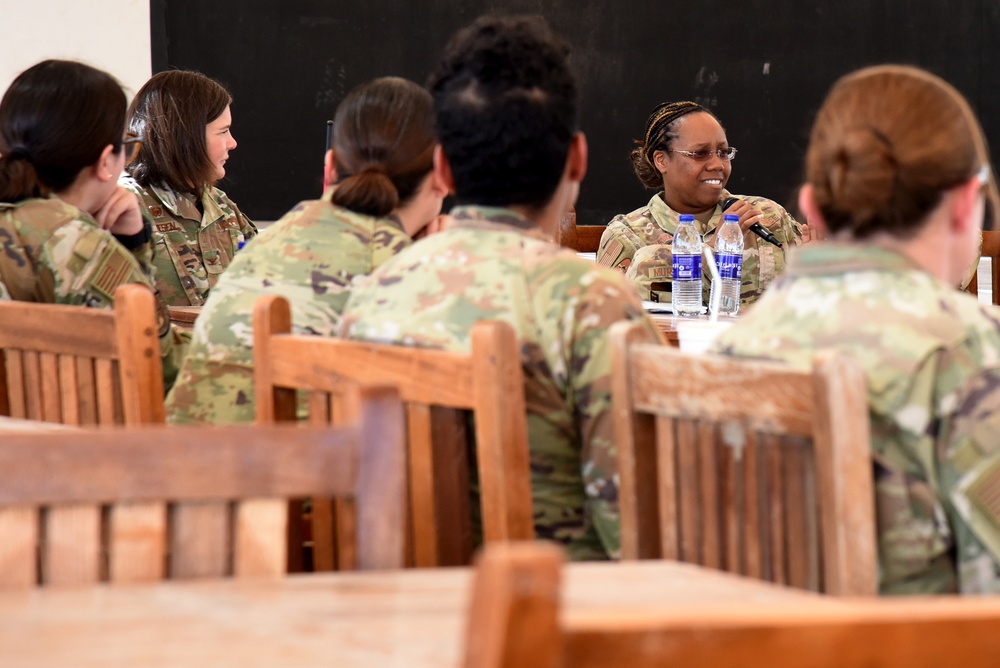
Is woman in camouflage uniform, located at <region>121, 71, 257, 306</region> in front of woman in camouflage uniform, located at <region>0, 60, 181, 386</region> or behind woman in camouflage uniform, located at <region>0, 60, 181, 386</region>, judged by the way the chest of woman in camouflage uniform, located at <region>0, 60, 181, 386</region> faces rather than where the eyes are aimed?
in front

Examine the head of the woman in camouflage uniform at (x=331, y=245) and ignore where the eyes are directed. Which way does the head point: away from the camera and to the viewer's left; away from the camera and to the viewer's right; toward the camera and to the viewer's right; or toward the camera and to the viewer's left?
away from the camera and to the viewer's right

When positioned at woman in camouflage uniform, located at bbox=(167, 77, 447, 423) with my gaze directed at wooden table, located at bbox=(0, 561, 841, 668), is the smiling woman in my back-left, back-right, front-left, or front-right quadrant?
back-left

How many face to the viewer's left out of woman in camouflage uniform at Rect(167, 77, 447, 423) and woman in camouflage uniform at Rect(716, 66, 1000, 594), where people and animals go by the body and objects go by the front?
0

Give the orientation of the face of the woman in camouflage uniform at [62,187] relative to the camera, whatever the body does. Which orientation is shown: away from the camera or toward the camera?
away from the camera

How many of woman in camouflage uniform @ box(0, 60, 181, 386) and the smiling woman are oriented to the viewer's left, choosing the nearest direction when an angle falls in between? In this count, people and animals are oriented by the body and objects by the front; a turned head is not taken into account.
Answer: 0

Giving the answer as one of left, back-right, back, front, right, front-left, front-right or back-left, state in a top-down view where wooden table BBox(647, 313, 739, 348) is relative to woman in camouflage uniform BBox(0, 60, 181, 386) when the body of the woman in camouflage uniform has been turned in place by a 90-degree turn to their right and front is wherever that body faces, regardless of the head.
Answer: front-left

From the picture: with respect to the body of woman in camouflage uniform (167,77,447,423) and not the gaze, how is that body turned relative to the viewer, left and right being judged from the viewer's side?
facing away from the viewer and to the right of the viewer

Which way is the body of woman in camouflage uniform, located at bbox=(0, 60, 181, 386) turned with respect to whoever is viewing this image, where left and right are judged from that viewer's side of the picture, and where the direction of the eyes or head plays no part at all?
facing away from the viewer and to the right of the viewer

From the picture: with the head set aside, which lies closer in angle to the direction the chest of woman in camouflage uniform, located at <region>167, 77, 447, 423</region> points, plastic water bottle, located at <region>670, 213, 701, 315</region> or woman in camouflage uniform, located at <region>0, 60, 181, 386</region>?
the plastic water bottle

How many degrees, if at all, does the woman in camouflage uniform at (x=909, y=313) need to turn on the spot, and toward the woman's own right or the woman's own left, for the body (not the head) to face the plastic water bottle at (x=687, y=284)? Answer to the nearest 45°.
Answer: approximately 45° to the woman's own left

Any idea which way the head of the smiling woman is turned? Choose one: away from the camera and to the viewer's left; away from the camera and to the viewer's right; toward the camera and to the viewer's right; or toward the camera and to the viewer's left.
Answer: toward the camera and to the viewer's right
